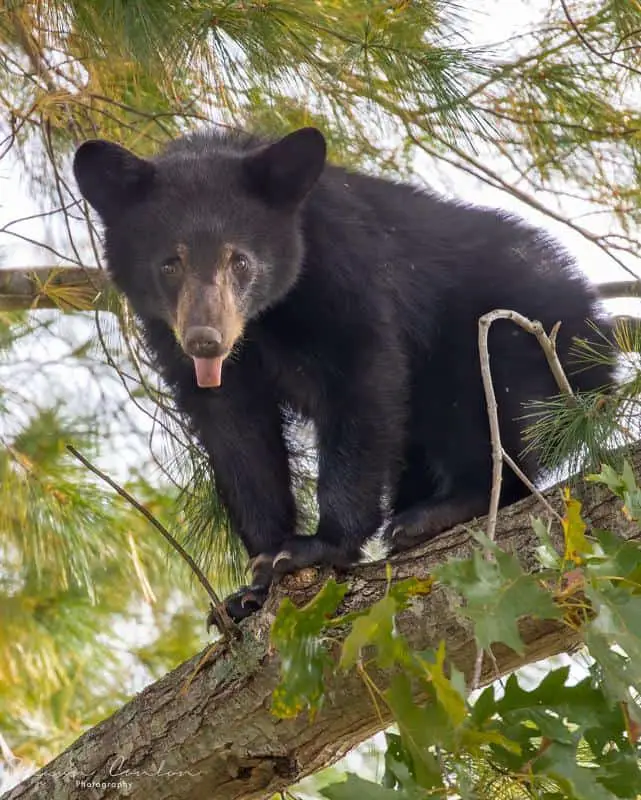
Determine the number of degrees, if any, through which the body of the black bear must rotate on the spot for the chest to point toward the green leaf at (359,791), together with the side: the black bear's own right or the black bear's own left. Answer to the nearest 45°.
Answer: approximately 45° to the black bear's own left

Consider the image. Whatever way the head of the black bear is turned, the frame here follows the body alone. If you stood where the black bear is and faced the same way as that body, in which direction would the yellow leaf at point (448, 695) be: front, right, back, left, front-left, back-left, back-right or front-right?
front-left

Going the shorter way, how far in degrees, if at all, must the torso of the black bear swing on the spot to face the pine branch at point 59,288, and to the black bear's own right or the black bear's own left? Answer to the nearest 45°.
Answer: approximately 90° to the black bear's own right

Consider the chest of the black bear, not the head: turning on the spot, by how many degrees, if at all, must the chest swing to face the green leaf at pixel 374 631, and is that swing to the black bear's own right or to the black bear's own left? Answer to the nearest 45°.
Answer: approximately 45° to the black bear's own left

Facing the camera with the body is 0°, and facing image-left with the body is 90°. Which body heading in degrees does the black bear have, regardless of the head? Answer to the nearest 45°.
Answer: approximately 45°

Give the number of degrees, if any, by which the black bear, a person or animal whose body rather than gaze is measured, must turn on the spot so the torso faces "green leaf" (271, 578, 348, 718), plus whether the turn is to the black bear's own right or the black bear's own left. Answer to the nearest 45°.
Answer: approximately 45° to the black bear's own left
